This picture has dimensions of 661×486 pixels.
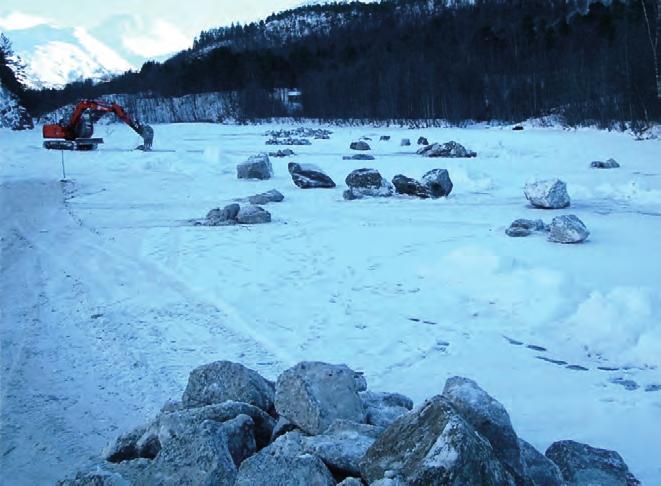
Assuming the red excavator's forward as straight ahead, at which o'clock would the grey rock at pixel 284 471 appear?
The grey rock is roughly at 3 o'clock from the red excavator.

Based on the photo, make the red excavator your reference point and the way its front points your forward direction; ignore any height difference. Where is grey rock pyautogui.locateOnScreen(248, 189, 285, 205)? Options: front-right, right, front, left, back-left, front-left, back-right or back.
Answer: right

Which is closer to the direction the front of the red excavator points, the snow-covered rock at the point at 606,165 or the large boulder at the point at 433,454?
the snow-covered rock

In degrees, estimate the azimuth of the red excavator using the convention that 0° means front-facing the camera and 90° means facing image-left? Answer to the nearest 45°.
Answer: approximately 270°

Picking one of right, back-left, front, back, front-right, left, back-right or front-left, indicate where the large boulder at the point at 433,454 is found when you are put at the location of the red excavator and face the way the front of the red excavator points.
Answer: right

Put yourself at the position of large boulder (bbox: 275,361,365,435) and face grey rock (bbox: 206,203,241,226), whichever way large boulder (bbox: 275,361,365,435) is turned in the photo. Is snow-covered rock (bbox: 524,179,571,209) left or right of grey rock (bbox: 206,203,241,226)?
right

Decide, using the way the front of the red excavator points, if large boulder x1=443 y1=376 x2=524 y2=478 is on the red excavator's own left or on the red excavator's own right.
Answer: on the red excavator's own right

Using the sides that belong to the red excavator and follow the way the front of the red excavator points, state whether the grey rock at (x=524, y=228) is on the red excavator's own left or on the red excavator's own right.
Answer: on the red excavator's own right

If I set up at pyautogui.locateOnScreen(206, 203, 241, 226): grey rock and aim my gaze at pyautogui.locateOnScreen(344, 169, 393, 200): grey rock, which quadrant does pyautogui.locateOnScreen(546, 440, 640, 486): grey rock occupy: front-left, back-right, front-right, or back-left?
back-right

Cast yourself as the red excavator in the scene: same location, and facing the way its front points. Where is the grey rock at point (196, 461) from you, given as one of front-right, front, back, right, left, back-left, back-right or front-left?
right

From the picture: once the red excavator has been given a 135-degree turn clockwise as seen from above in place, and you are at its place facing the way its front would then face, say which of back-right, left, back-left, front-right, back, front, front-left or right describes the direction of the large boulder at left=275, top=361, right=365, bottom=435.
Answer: front-left

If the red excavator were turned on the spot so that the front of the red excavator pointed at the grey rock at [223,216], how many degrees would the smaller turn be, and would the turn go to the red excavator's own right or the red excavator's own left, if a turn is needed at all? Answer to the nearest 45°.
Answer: approximately 90° to the red excavator's own right

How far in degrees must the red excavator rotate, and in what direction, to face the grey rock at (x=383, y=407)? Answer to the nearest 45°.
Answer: approximately 90° to its right

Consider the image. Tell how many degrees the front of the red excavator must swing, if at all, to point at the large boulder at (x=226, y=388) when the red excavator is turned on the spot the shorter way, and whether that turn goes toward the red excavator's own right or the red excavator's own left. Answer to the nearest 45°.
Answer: approximately 90° to the red excavator's own right

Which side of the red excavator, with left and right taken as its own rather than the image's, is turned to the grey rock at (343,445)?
right

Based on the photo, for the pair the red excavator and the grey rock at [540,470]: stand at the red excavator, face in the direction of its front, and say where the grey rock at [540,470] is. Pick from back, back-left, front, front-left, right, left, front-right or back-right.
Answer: right
